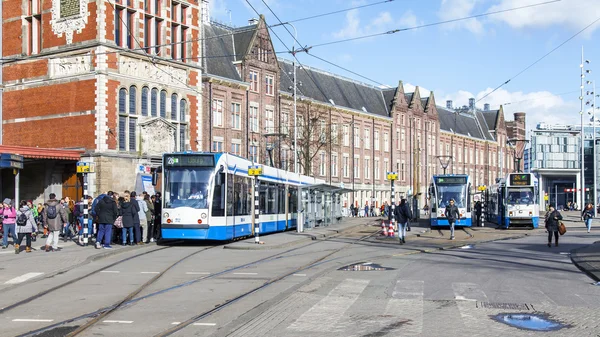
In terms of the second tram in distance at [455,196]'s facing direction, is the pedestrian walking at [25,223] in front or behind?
in front

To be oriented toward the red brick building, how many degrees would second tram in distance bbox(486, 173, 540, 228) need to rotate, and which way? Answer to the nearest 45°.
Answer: approximately 90° to its right

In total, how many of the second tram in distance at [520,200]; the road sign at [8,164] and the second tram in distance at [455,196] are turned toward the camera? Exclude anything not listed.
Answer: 3

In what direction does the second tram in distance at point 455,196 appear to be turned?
toward the camera

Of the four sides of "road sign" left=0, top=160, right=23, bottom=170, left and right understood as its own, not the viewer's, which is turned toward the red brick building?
back

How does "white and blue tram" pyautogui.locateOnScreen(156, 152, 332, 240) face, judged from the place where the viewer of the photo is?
facing the viewer and to the left of the viewer

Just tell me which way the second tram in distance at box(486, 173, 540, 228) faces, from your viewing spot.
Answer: facing the viewer

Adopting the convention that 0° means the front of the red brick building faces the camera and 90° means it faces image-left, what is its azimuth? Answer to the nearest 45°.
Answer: approximately 315°

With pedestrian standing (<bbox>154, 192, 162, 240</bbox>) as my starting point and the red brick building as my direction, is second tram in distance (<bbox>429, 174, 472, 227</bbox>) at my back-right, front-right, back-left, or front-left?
front-right

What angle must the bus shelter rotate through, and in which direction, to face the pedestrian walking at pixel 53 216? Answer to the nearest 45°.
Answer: approximately 45° to its right

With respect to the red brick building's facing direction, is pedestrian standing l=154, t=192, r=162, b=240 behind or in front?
in front

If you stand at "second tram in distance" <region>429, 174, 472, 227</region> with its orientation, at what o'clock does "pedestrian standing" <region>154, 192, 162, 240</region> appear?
The pedestrian standing is roughly at 1 o'clock from the second tram in distance.
